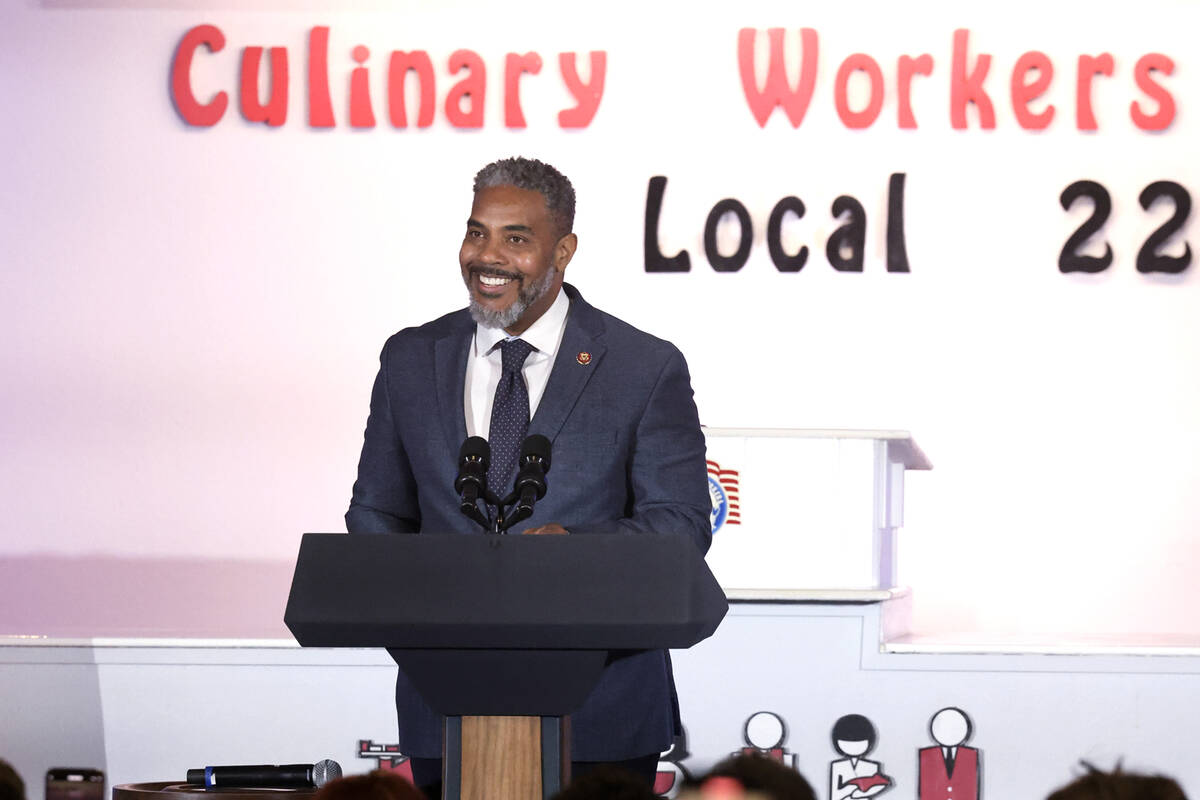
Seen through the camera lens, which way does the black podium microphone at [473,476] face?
facing away from the viewer

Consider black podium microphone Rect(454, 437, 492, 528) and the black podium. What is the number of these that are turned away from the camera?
1

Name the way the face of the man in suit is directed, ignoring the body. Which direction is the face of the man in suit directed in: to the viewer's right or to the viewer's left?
to the viewer's left

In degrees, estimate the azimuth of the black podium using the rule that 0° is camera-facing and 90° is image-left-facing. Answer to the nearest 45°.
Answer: approximately 0°

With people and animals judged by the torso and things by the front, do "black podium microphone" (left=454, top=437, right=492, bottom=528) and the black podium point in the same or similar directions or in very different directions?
very different directions
